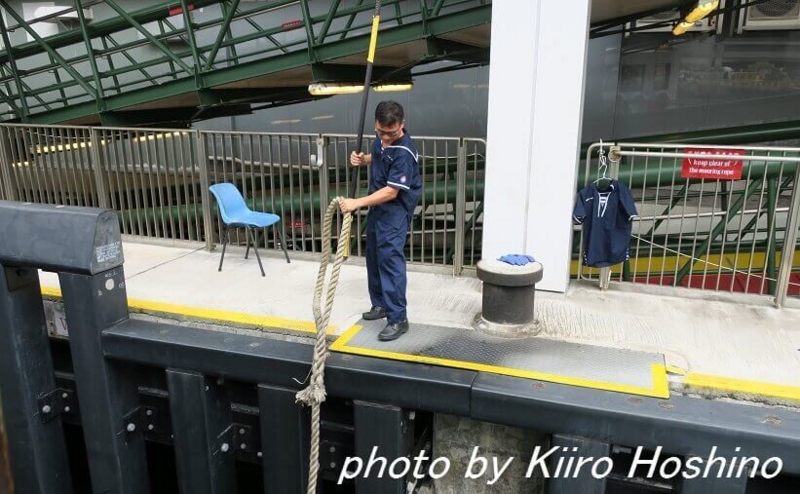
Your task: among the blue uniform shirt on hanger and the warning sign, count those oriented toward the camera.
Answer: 2

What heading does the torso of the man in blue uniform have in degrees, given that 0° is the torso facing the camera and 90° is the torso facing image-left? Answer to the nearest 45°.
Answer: approximately 45°

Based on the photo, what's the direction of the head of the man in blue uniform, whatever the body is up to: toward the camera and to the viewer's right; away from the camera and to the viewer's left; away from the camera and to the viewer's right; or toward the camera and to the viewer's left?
toward the camera and to the viewer's left

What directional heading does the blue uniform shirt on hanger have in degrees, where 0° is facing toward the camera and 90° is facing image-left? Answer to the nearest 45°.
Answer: approximately 0°

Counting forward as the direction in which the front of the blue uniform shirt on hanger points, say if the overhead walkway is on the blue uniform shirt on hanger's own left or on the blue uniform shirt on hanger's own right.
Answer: on the blue uniform shirt on hanger's own right

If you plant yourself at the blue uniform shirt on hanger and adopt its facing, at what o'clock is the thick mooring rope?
The thick mooring rope is roughly at 1 o'clock from the blue uniform shirt on hanger.

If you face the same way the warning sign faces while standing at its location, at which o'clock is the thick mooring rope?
The thick mooring rope is roughly at 1 o'clock from the warning sign.

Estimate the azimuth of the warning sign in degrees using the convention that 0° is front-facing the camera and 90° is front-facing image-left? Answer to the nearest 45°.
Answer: approximately 0°

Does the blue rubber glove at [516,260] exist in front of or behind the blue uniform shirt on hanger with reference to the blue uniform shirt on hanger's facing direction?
in front

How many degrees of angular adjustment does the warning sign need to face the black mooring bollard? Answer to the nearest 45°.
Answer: approximately 45° to its right
